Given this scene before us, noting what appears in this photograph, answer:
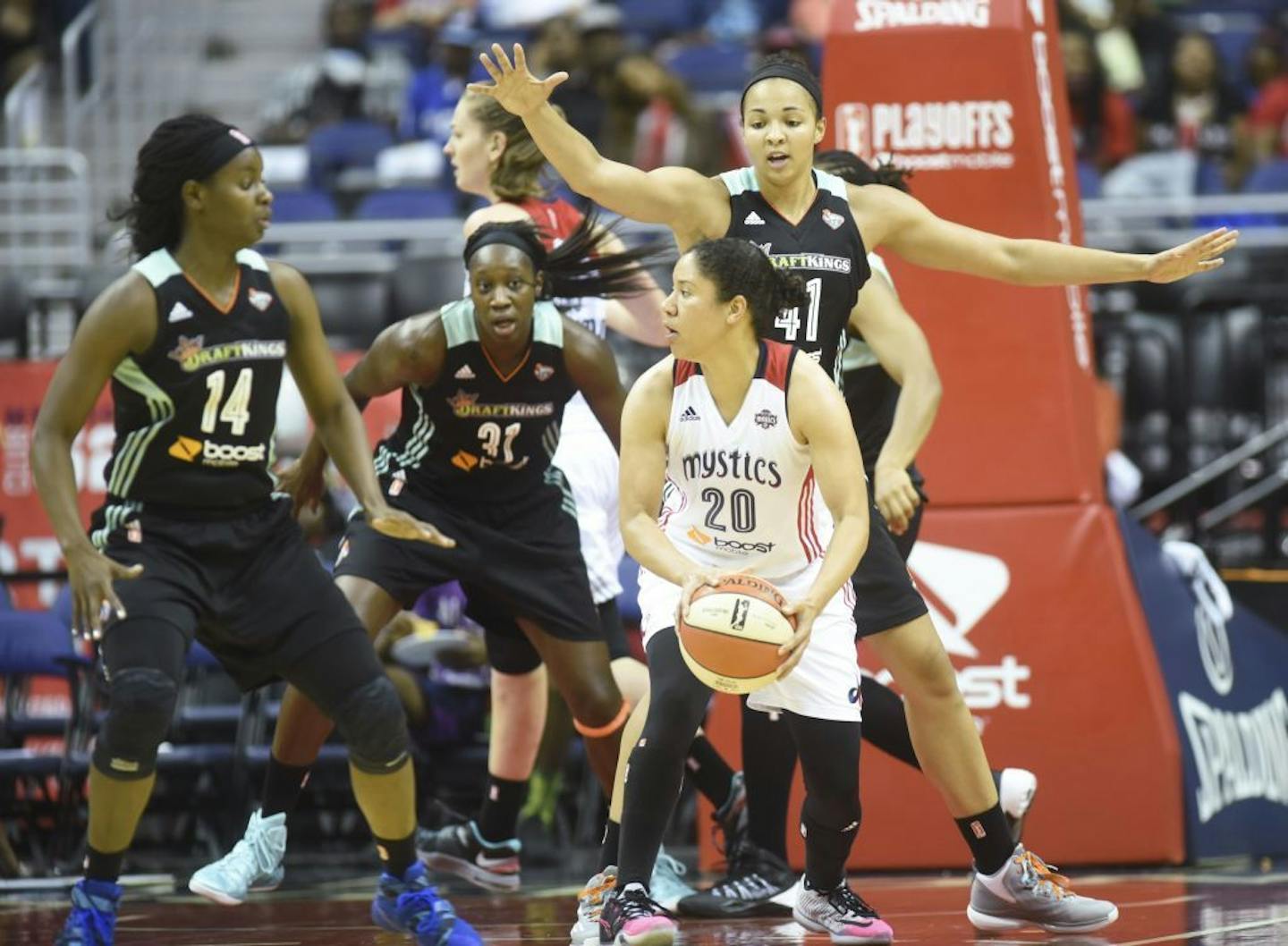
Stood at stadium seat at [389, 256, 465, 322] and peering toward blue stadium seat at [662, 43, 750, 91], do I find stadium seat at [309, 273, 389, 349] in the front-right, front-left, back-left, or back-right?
back-left

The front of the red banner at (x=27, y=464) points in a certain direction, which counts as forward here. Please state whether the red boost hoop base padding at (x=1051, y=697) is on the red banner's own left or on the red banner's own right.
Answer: on the red banner's own left

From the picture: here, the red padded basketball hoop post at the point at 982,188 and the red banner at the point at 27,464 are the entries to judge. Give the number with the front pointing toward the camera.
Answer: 2

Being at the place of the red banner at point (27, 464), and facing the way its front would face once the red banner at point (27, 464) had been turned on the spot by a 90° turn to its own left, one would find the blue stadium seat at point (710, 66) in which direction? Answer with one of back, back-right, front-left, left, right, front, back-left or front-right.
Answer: front-left

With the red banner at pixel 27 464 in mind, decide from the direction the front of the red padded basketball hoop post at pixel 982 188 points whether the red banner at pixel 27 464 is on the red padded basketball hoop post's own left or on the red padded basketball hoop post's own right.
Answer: on the red padded basketball hoop post's own right

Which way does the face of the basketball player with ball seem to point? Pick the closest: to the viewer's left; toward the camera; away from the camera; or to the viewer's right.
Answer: to the viewer's left

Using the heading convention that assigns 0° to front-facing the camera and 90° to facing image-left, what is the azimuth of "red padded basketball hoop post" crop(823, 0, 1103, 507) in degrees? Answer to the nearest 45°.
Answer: approximately 0°
